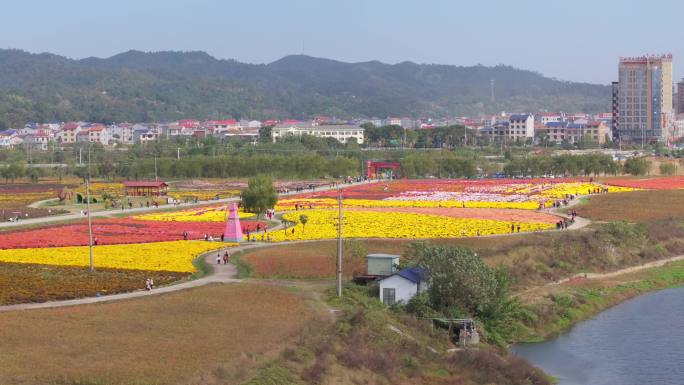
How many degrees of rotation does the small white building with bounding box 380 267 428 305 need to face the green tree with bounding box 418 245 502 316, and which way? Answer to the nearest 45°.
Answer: approximately 135° to its left

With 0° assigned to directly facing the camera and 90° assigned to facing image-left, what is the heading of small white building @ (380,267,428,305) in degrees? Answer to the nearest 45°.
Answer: approximately 45°

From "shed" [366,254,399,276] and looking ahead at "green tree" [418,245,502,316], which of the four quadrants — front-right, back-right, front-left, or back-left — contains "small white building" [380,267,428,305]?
front-right

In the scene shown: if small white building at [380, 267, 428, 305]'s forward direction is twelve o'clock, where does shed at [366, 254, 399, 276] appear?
The shed is roughly at 4 o'clock from the small white building.
